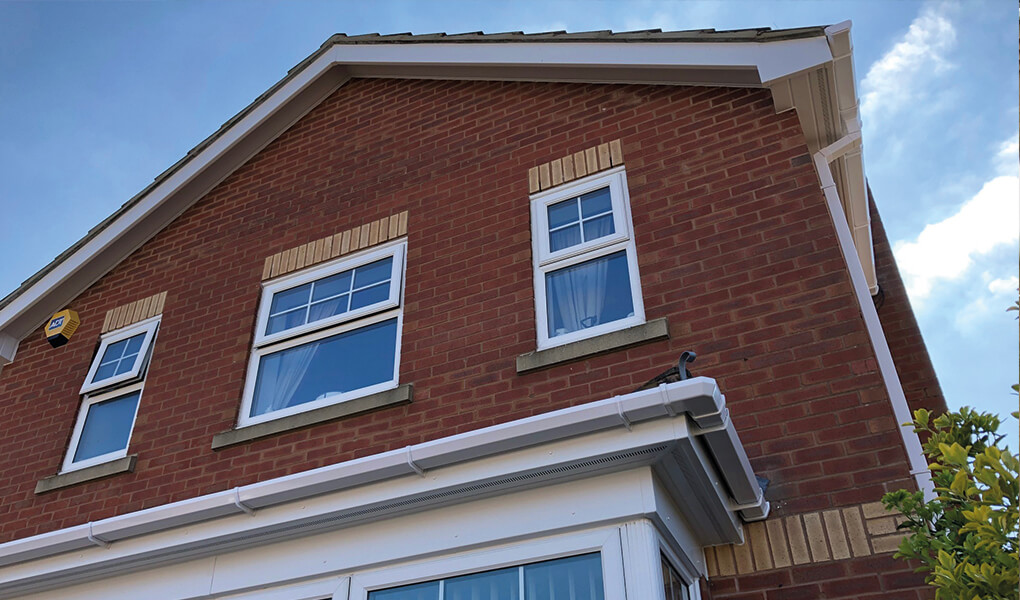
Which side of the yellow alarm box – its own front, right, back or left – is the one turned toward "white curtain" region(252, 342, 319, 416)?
left

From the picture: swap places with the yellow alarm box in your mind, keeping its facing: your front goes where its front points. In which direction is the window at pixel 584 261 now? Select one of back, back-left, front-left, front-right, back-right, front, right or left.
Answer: left

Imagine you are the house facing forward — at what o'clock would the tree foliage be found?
The tree foliage is roughly at 9 o'clock from the house.

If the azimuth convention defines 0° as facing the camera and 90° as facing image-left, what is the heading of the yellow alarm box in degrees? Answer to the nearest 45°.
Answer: approximately 45°

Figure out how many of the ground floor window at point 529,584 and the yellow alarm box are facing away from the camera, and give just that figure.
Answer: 0

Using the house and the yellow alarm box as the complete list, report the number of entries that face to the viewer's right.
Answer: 0

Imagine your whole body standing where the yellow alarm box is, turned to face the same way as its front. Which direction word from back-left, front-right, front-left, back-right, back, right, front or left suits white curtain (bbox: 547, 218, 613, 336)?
left

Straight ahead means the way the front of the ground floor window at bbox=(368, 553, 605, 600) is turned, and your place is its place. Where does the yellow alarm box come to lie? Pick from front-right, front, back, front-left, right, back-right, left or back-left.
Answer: right

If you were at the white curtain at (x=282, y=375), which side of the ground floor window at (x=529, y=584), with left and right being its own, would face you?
right

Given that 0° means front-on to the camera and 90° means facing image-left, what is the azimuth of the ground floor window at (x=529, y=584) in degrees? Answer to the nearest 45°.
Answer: approximately 45°
